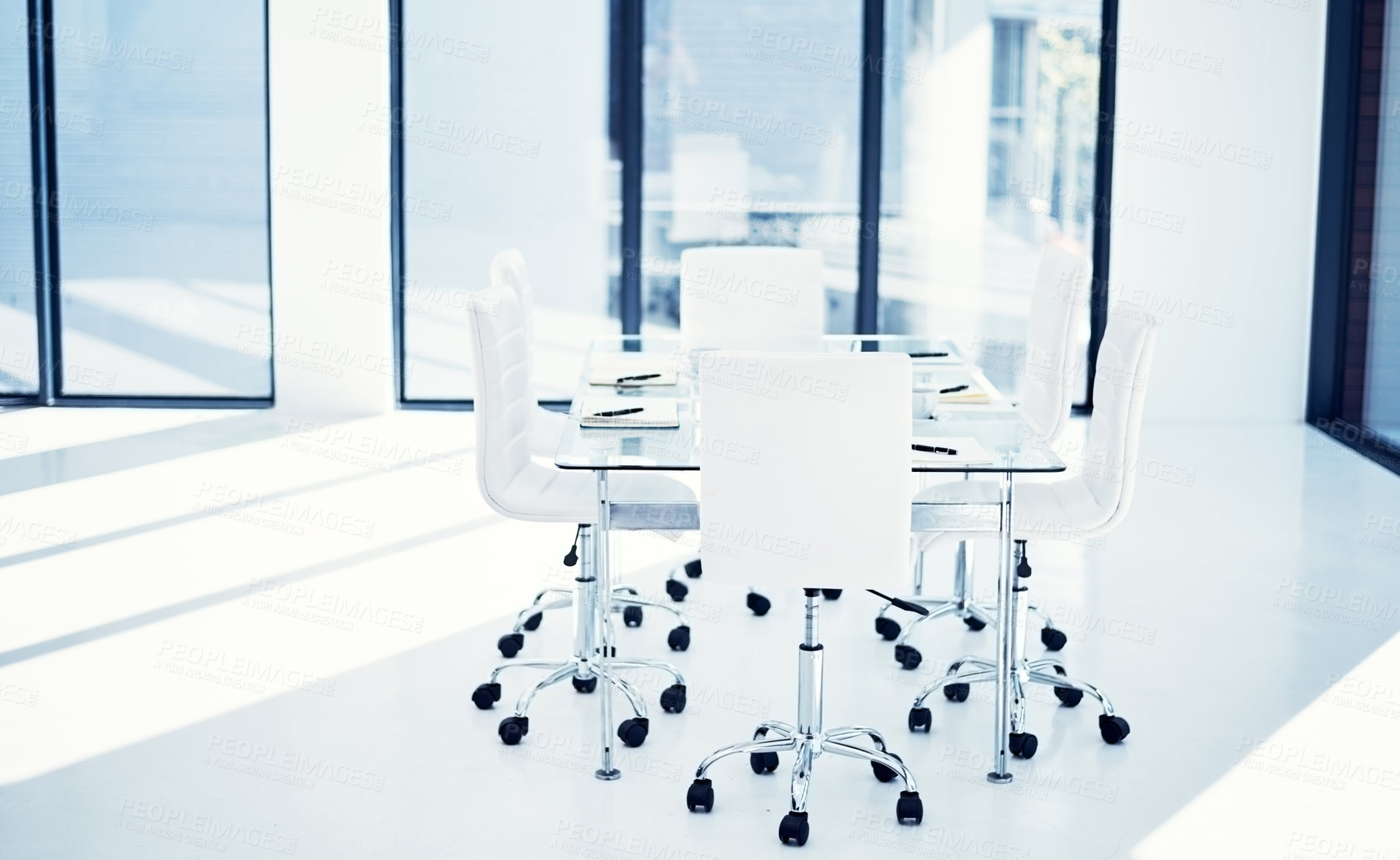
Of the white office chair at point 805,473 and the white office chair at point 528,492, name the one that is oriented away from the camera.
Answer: the white office chair at point 805,473

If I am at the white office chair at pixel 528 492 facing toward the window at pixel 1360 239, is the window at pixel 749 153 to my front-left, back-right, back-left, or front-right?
front-left

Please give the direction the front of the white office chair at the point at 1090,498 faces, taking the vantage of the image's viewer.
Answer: facing to the left of the viewer

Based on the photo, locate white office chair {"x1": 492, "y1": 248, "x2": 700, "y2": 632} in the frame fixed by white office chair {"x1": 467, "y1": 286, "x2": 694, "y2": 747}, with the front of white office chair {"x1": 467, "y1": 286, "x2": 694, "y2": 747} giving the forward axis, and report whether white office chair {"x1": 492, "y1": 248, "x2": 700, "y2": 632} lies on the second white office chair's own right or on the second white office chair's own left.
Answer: on the second white office chair's own left

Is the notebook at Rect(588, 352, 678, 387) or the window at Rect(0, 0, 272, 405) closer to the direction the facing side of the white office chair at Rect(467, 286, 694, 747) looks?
the notebook

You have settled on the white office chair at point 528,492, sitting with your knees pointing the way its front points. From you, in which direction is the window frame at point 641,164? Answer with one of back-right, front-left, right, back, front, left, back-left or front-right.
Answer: left

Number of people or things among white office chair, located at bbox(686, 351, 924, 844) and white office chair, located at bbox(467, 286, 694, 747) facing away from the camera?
1

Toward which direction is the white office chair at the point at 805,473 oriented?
away from the camera

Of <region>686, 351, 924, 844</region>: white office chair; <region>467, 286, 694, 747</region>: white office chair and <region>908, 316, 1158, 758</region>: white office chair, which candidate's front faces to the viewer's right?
<region>467, 286, 694, 747</region>: white office chair

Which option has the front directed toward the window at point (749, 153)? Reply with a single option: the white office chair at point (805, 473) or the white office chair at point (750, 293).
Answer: the white office chair at point (805, 473)

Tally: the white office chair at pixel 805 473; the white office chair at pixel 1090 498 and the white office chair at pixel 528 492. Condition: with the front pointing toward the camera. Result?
0

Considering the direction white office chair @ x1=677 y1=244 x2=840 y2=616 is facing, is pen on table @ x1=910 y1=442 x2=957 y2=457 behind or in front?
in front

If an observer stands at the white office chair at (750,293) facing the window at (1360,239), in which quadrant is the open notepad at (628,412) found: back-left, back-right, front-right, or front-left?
back-right

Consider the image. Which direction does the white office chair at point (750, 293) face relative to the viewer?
toward the camera

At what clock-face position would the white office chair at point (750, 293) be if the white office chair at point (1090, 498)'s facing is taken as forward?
the white office chair at point (750, 293) is roughly at 2 o'clock from the white office chair at point (1090, 498).

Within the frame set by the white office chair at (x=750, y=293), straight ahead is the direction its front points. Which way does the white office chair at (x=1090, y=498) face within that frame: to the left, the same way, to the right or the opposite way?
to the right

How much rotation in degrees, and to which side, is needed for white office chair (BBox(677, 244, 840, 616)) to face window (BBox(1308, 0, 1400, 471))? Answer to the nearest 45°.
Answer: approximately 135° to its left

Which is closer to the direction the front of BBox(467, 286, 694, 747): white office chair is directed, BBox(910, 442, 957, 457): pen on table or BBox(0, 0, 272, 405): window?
the pen on table

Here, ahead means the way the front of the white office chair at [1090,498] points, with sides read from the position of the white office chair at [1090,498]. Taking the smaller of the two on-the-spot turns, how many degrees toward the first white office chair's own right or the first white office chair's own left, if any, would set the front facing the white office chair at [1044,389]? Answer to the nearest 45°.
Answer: approximately 90° to the first white office chair's own right

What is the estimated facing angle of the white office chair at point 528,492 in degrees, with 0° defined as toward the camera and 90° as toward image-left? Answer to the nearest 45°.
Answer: approximately 270°
